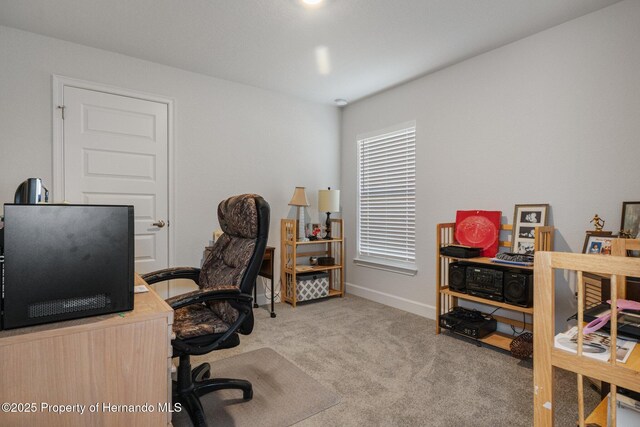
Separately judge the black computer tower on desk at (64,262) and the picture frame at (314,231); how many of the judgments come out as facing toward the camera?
1

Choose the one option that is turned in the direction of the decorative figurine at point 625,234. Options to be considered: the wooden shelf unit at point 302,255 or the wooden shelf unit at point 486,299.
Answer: the wooden shelf unit at point 302,255

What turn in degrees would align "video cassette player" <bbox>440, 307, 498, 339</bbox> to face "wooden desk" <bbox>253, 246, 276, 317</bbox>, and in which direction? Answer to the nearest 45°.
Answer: approximately 45° to its right

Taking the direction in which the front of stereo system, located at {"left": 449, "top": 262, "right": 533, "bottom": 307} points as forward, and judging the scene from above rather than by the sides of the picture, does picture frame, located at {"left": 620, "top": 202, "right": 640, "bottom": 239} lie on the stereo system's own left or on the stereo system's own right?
on the stereo system's own left

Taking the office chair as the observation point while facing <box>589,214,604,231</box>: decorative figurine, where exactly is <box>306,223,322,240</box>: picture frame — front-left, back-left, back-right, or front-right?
front-left

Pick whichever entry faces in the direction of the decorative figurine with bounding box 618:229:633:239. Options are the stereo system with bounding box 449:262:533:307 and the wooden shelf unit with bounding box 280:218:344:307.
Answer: the wooden shelf unit

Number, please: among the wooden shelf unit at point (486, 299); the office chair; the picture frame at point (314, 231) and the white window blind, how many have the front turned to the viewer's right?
0

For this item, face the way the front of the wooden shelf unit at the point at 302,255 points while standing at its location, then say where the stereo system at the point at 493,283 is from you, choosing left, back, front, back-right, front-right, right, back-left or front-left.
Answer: front

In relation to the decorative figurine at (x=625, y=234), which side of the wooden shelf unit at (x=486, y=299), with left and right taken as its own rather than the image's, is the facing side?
left

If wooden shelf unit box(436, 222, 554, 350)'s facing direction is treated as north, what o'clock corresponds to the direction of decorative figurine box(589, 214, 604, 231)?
The decorative figurine is roughly at 8 o'clock from the wooden shelf unit.

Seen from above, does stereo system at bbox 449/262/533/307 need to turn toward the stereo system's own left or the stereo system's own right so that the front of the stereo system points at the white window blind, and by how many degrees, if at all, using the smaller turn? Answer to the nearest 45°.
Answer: approximately 90° to the stereo system's own right

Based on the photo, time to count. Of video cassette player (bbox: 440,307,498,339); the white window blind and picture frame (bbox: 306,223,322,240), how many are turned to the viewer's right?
0

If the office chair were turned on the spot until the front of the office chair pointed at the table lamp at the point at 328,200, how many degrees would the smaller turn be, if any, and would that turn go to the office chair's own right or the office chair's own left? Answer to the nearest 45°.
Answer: approximately 180°

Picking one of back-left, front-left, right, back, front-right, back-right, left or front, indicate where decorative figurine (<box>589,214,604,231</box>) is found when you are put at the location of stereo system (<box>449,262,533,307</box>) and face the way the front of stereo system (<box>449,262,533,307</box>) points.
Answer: back-left

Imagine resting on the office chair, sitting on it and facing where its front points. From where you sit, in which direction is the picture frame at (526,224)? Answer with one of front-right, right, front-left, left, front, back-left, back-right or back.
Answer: back-left

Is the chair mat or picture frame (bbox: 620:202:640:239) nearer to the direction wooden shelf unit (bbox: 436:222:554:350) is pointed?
the chair mat

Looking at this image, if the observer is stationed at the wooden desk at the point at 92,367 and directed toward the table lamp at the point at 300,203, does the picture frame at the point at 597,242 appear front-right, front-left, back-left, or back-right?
front-right

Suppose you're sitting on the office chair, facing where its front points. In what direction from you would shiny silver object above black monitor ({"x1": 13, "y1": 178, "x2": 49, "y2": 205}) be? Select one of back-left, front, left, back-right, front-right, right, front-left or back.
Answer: front-right

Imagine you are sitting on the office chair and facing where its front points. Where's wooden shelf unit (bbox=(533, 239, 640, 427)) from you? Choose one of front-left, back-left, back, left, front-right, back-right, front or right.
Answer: left

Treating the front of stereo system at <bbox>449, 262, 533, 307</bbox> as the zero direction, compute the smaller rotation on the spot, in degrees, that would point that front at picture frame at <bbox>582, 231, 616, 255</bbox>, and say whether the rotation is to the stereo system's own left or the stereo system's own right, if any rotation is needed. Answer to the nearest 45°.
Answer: approximately 135° to the stereo system's own left

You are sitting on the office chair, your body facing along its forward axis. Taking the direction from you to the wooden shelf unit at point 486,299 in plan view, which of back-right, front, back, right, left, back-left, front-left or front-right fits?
back-left
